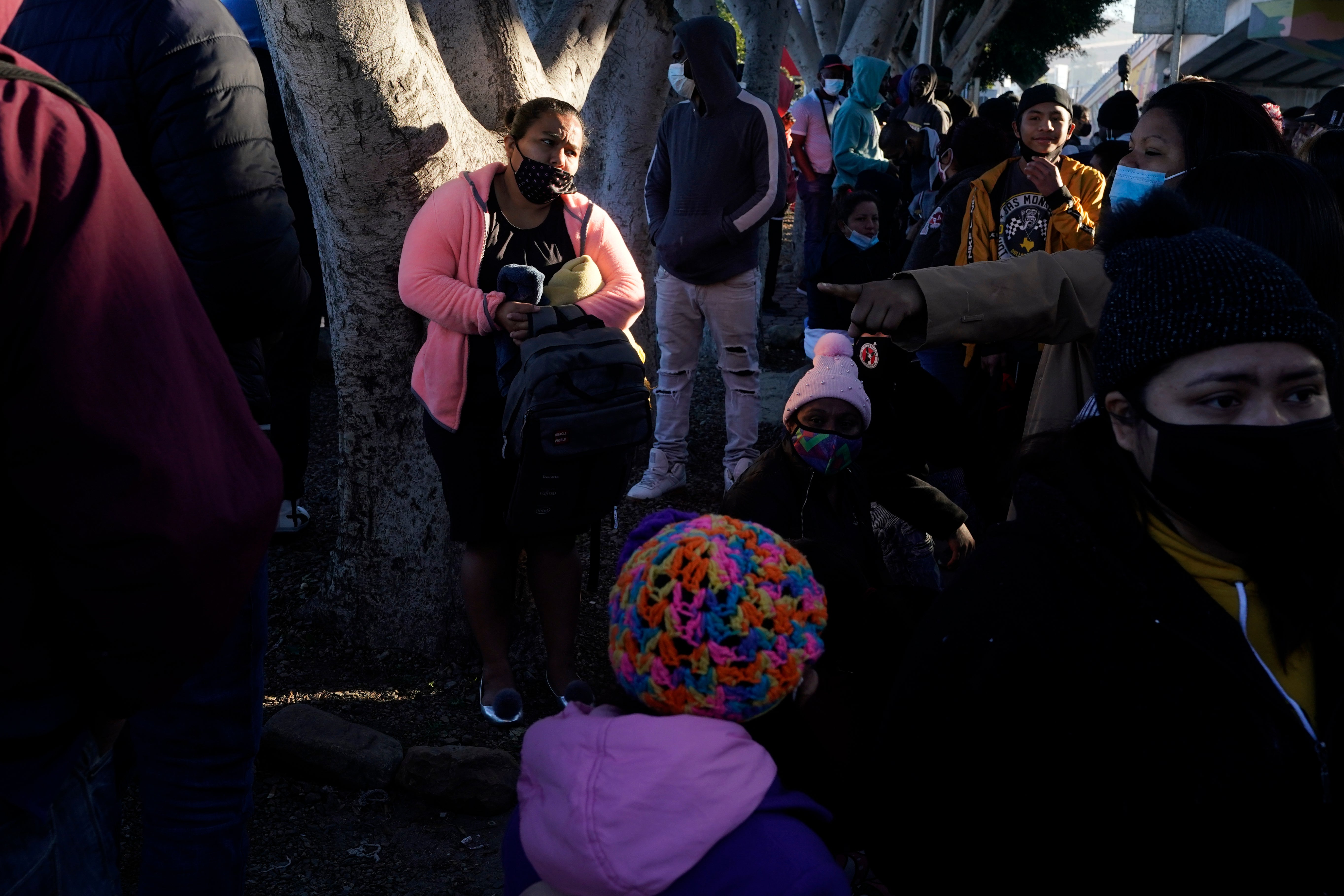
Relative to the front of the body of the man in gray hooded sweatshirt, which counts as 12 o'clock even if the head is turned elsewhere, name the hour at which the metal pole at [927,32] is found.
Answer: The metal pole is roughly at 5 o'clock from the man in gray hooded sweatshirt.

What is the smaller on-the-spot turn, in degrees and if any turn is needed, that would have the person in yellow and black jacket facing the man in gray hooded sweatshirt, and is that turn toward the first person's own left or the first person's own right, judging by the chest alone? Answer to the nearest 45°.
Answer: approximately 90° to the first person's own right

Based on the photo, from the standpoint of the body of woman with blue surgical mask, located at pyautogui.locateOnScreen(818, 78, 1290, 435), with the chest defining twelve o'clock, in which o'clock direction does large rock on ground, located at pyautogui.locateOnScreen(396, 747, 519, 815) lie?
The large rock on ground is roughly at 12 o'clock from the woman with blue surgical mask.

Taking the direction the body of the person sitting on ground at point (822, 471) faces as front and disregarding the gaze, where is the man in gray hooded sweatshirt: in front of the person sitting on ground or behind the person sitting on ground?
behind

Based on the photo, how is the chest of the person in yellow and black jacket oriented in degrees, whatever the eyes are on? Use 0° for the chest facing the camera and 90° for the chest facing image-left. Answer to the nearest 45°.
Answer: approximately 0°

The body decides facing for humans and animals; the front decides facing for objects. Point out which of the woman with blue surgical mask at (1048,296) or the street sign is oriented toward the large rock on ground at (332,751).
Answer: the woman with blue surgical mask

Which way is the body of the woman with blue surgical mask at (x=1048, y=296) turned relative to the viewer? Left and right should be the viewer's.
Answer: facing to the left of the viewer

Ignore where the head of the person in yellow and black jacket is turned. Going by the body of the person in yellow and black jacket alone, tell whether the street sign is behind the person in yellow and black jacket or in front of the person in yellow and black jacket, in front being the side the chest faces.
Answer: behind
